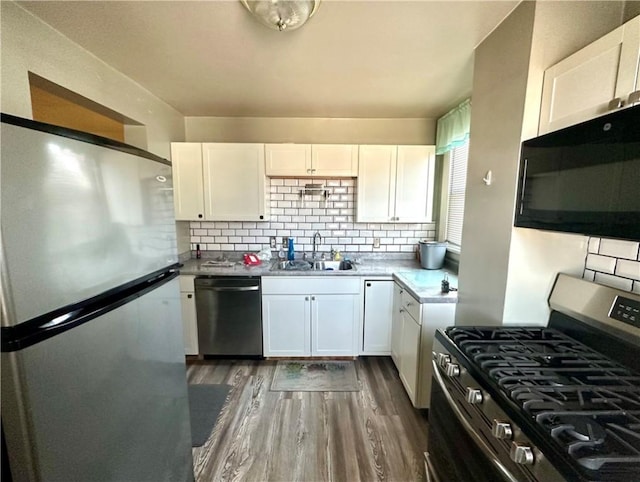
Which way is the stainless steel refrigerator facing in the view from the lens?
facing the viewer and to the right of the viewer

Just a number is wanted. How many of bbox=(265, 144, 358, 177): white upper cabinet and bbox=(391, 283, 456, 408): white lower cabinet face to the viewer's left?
1

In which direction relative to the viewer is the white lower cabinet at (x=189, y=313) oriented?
toward the camera

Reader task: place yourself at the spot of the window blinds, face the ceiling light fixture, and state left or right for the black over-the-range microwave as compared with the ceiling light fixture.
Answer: left

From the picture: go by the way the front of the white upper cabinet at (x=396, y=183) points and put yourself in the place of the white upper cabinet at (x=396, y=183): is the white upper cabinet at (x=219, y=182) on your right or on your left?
on your right

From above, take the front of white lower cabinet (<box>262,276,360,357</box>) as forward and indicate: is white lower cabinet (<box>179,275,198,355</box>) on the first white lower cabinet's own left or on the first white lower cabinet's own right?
on the first white lower cabinet's own right

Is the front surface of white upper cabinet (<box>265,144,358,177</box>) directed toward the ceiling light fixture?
yes

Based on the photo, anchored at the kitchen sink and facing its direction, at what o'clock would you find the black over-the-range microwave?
The black over-the-range microwave is roughly at 11 o'clock from the kitchen sink.

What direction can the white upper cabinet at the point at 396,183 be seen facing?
toward the camera

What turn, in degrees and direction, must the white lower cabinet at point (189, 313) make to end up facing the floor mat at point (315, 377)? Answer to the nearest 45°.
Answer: approximately 45° to its left

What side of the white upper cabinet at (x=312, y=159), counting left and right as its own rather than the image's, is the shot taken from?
front

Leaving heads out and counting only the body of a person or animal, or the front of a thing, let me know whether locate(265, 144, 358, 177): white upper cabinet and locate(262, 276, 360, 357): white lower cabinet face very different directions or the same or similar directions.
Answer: same or similar directions

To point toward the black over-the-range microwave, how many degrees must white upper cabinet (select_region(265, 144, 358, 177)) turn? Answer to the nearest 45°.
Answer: approximately 45° to its left

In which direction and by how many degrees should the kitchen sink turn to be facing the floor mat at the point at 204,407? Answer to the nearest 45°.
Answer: approximately 45° to its right

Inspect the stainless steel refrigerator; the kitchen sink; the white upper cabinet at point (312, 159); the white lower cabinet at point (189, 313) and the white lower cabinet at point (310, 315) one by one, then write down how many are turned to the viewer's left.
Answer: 0

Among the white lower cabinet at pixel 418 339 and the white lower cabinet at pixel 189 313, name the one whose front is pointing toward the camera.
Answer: the white lower cabinet at pixel 189 313

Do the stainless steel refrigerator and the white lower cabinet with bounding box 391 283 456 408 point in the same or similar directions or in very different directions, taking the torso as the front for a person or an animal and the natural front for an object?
very different directions
